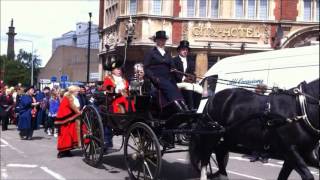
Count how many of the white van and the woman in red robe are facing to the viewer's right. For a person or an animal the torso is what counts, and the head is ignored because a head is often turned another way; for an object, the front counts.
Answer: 1

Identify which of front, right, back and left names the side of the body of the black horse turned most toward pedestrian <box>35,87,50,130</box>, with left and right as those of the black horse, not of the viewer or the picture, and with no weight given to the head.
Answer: back

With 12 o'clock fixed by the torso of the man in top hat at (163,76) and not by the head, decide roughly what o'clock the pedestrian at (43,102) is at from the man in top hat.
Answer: The pedestrian is roughly at 7 o'clock from the man in top hat.

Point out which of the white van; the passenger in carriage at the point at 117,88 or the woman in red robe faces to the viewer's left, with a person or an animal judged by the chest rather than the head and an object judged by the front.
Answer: the white van

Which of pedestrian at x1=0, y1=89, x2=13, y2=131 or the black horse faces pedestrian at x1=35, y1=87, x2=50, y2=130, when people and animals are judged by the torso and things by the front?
pedestrian at x1=0, y1=89, x2=13, y2=131

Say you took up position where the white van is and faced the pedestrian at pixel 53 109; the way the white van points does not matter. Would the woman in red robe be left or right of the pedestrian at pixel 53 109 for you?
left

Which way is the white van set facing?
to the viewer's left

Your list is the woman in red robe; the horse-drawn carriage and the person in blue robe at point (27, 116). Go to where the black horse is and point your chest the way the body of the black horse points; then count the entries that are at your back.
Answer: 3

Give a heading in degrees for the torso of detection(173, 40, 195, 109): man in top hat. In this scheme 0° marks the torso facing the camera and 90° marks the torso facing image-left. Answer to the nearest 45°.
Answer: approximately 315°
